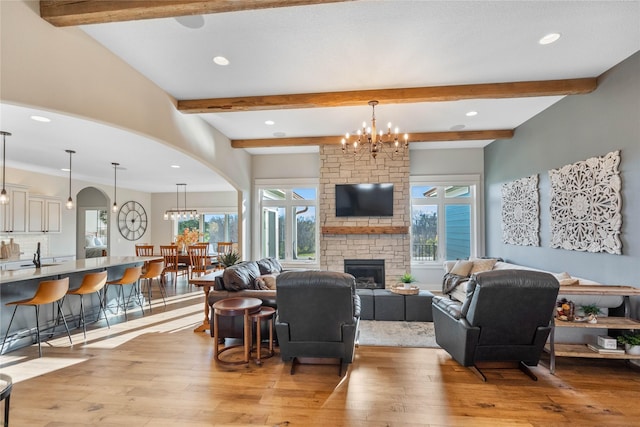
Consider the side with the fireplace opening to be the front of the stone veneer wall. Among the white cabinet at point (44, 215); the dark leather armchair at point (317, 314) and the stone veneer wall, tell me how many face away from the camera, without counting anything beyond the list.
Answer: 1

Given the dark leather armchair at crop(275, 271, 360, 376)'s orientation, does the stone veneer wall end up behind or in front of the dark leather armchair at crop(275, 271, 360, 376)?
in front

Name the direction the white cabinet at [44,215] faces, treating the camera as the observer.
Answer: facing the viewer

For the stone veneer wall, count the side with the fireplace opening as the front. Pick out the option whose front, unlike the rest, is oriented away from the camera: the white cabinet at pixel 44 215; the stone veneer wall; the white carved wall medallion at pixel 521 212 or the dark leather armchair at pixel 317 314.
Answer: the dark leather armchair

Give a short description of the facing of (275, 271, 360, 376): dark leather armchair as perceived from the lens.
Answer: facing away from the viewer

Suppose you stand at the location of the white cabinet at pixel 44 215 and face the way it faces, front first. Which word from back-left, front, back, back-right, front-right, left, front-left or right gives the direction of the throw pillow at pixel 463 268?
front-left

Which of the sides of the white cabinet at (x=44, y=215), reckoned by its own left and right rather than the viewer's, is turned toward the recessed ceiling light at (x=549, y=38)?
front

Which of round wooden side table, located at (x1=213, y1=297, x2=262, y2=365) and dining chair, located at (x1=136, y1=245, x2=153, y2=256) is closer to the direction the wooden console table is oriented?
the round wooden side table

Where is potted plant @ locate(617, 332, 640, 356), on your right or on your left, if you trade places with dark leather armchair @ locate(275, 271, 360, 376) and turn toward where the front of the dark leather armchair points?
on your right

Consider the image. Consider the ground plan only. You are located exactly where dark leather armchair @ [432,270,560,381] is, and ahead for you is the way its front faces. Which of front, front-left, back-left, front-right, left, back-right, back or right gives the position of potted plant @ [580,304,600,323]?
right

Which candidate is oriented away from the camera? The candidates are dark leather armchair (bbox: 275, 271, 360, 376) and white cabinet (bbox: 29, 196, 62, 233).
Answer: the dark leather armchair

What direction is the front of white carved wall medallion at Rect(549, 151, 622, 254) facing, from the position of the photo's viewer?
facing the viewer and to the left of the viewer
